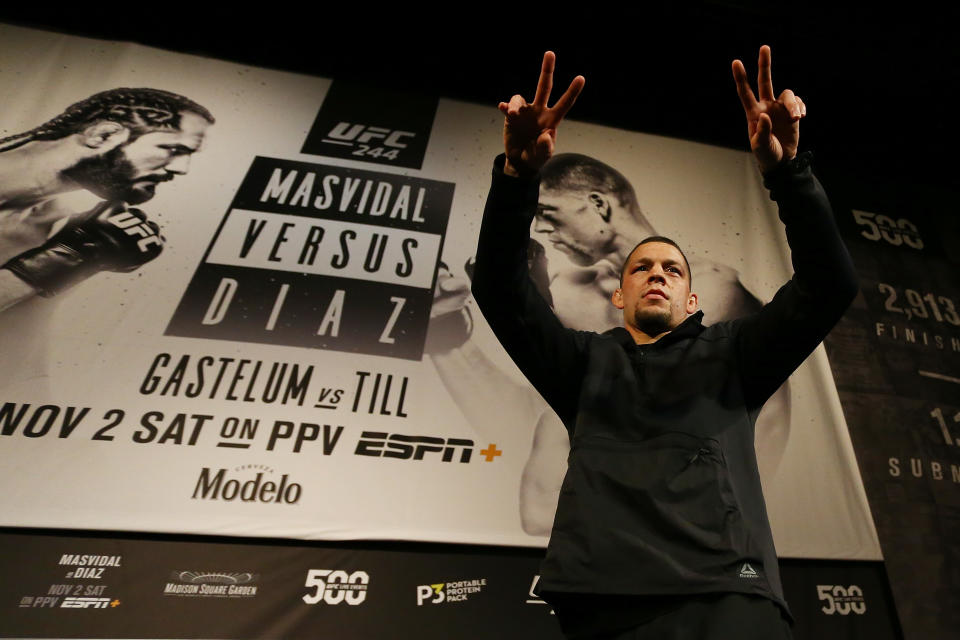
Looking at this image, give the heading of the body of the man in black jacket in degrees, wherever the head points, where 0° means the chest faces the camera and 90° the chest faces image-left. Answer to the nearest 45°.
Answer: approximately 0°

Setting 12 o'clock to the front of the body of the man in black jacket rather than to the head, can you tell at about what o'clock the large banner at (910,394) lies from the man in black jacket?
The large banner is roughly at 7 o'clock from the man in black jacket.
